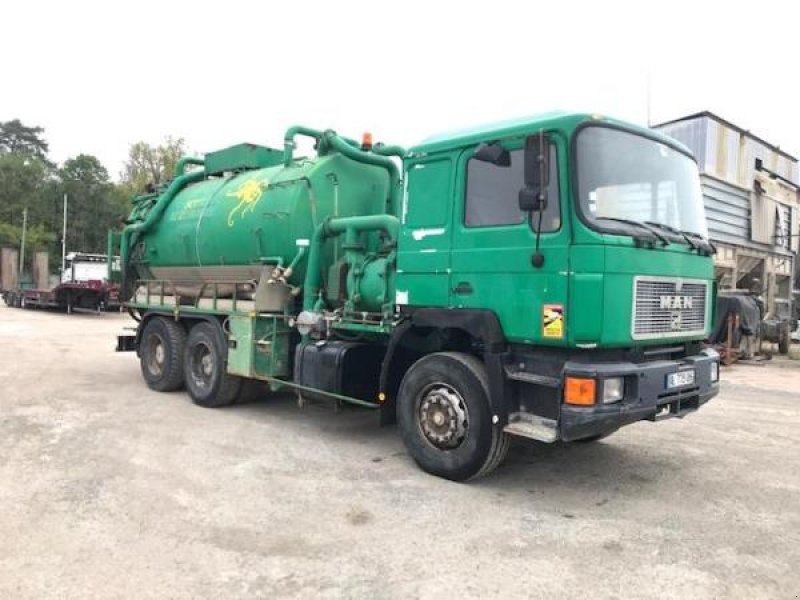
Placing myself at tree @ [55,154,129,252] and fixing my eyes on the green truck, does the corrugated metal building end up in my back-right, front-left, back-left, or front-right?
front-left

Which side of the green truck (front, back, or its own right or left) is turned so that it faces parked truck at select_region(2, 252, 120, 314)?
back

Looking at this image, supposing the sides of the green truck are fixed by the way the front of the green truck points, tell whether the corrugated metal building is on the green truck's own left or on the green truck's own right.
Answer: on the green truck's own left

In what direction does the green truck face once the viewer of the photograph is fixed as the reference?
facing the viewer and to the right of the viewer

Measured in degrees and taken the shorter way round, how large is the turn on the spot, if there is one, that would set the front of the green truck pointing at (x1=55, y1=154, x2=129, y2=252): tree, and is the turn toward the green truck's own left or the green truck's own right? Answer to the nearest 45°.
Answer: approximately 180°
